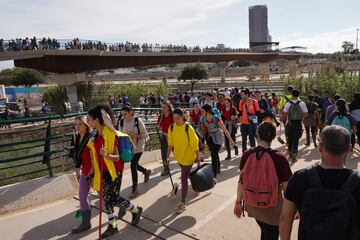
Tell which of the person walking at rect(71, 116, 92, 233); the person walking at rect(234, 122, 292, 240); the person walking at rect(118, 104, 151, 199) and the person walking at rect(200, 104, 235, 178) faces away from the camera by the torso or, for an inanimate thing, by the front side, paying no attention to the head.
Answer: the person walking at rect(234, 122, 292, 240)

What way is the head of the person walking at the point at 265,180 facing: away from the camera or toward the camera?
away from the camera

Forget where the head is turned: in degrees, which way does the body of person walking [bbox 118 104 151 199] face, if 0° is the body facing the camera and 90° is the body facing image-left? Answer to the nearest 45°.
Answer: approximately 45°

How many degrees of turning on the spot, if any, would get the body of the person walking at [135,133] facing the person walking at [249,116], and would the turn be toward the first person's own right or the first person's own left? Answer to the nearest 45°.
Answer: approximately 180°

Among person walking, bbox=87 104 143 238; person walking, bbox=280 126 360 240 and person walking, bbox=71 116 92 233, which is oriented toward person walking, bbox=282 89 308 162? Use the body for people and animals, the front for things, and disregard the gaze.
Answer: person walking, bbox=280 126 360 240

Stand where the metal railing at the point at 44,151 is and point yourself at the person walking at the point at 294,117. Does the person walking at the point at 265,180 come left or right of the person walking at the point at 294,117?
right

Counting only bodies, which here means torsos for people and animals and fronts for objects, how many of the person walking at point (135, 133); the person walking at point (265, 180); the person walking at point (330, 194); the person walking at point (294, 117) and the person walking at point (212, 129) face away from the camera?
3

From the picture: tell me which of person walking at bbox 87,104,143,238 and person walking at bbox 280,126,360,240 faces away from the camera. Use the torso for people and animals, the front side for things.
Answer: person walking at bbox 280,126,360,240

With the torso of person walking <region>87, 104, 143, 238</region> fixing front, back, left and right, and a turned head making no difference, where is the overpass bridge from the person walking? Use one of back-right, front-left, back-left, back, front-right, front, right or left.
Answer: back-right

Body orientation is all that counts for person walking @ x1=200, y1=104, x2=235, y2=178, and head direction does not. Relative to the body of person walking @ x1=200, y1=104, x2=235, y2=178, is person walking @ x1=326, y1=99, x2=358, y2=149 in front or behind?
behind

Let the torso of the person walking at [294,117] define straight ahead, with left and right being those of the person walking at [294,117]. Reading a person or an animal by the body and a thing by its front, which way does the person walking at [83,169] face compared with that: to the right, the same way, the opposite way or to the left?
the opposite way
